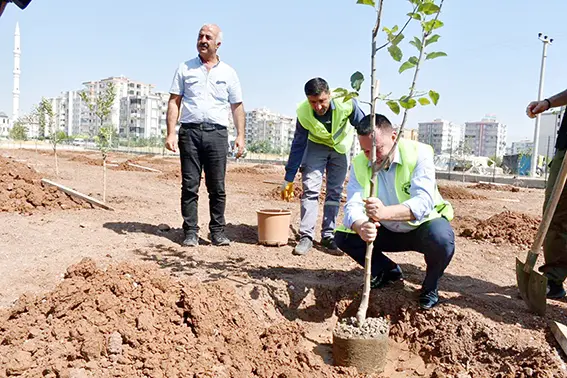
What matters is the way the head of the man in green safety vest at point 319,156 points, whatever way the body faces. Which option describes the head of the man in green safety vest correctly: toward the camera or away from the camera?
toward the camera

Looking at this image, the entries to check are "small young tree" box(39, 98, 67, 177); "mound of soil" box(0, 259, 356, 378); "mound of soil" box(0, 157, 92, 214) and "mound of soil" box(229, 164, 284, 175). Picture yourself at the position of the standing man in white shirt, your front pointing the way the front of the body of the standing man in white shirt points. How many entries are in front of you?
1

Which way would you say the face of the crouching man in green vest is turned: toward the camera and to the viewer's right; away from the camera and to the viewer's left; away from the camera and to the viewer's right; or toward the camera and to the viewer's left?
toward the camera and to the viewer's left

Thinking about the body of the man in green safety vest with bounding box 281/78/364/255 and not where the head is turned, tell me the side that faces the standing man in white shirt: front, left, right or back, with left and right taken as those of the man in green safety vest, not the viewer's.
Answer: right

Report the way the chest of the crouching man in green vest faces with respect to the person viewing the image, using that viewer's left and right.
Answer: facing the viewer and to the left of the viewer

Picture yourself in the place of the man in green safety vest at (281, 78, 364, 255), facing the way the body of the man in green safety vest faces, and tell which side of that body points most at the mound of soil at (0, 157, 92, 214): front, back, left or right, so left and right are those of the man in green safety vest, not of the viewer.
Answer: right

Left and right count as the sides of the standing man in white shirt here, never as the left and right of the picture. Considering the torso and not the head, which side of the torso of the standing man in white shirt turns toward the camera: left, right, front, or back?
front

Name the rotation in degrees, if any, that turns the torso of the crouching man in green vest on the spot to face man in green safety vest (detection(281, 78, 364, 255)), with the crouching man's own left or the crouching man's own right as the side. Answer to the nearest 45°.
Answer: approximately 90° to the crouching man's own right

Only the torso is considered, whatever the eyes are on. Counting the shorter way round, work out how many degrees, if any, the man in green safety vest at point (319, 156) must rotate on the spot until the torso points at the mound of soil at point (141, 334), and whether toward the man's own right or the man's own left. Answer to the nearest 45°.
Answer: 0° — they already face it

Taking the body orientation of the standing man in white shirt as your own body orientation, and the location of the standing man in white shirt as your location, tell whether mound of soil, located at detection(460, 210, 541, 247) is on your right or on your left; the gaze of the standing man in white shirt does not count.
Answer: on your left

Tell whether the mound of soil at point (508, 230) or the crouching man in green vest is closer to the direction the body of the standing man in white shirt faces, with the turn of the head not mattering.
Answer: the crouching man in green vest

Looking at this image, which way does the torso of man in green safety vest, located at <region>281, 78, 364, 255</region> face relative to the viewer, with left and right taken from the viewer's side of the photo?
facing the viewer

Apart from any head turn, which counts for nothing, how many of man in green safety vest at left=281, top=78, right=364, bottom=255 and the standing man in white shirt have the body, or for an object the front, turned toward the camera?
2
